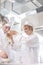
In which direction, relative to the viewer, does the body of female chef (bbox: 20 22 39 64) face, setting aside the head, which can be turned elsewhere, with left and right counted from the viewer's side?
facing the viewer and to the left of the viewer
